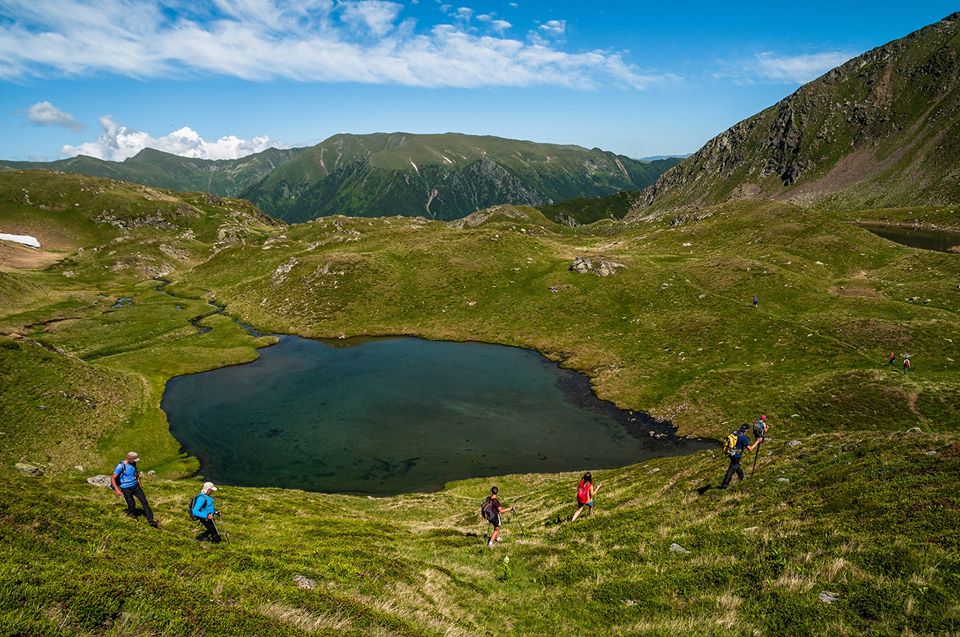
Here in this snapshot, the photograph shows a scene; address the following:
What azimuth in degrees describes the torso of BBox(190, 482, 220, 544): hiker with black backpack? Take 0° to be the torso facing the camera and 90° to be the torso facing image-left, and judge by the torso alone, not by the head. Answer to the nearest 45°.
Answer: approximately 270°

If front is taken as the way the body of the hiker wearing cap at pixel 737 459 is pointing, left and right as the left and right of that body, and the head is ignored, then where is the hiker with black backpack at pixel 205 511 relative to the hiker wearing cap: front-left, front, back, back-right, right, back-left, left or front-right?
back

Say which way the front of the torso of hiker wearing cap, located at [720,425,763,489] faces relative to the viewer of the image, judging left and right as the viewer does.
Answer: facing away from the viewer and to the right of the viewer

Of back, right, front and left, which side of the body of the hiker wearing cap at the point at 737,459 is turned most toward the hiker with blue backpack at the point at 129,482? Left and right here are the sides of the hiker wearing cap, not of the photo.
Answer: back
